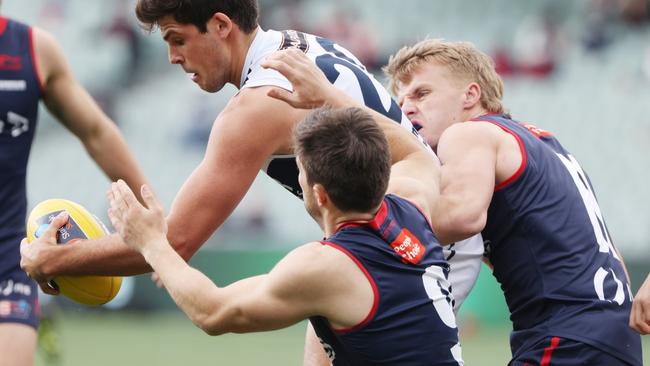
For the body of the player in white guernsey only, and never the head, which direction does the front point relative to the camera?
to the viewer's left

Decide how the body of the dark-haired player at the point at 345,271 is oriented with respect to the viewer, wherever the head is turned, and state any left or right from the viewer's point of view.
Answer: facing away from the viewer and to the left of the viewer

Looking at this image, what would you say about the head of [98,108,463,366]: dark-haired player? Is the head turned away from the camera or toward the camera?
away from the camera

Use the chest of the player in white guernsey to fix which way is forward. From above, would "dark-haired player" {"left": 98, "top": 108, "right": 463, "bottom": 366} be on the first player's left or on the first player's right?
on the first player's left

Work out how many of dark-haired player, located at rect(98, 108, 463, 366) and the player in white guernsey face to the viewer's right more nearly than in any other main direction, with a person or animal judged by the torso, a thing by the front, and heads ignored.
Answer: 0

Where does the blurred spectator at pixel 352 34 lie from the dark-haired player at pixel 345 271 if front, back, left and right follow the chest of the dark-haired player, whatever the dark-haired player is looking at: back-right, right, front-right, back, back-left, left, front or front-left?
front-right

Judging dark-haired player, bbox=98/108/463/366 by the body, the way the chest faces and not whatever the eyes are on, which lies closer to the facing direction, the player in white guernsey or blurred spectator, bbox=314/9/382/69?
the player in white guernsey

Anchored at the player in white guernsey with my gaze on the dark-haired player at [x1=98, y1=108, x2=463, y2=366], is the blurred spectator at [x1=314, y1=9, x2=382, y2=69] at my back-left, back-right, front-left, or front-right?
back-left

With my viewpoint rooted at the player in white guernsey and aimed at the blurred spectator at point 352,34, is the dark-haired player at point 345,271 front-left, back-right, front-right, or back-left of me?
back-right

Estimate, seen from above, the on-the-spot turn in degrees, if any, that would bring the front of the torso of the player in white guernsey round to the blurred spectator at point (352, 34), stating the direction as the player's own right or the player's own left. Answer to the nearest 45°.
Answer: approximately 90° to the player's own right

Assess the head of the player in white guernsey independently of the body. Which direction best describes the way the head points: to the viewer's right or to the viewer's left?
to the viewer's left

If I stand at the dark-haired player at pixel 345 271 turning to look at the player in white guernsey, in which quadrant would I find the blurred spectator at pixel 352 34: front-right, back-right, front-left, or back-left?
front-right
